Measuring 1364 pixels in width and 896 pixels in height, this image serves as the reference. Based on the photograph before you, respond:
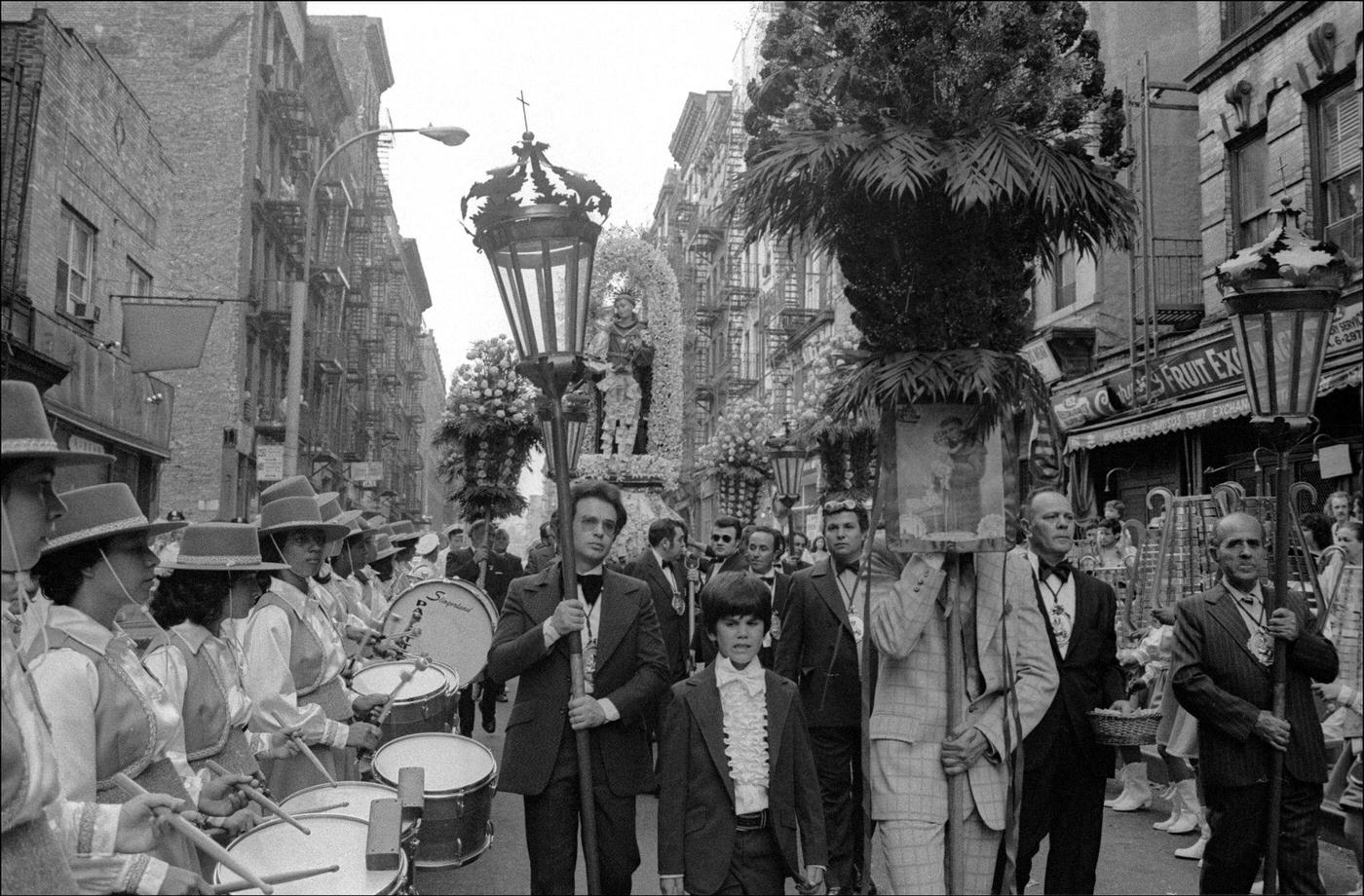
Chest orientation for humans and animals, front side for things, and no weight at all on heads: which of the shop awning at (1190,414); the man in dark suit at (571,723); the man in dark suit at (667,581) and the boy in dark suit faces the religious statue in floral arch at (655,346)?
the shop awning

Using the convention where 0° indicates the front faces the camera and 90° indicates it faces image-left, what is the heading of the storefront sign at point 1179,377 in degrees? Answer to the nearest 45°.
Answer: approximately 45°

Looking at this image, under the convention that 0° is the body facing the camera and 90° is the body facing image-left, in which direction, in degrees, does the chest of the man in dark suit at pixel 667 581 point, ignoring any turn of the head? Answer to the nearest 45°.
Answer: approximately 315°

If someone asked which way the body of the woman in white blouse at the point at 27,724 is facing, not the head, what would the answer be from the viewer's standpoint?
to the viewer's right

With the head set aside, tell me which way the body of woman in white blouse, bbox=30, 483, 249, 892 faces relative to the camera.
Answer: to the viewer's right

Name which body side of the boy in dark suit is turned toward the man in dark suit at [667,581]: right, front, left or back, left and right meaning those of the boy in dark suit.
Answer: back

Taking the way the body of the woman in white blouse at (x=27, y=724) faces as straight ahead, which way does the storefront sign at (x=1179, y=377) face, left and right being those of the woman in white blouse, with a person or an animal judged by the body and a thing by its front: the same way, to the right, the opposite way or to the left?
the opposite way

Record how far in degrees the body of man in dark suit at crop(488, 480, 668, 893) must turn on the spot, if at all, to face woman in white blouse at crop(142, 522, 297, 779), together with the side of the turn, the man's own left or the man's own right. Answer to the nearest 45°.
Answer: approximately 90° to the man's own right

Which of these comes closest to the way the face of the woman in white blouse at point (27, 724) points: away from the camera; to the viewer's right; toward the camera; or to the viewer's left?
to the viewer's right

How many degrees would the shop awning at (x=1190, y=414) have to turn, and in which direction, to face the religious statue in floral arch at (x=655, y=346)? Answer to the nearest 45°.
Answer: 0° — it already faces it
